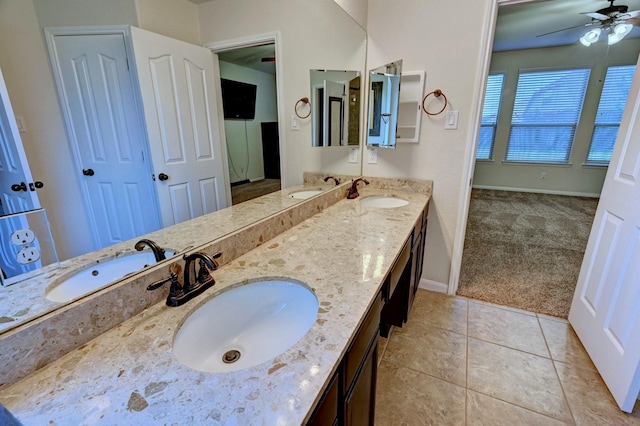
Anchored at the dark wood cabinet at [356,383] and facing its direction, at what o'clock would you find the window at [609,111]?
The window is roughly at 10 o'clock from the dark wood cabinet.

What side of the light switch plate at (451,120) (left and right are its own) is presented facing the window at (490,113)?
back

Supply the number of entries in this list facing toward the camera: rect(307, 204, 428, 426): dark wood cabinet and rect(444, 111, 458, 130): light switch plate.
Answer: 1

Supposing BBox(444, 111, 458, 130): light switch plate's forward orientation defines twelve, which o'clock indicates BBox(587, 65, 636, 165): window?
The window is roughly at 7 o'clock from the light switch plate.

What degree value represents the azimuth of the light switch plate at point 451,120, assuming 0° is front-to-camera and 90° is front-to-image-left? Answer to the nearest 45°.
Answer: approximately 0°

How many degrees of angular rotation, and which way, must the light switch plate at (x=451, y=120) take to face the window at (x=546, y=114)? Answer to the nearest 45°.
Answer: approximately 180°

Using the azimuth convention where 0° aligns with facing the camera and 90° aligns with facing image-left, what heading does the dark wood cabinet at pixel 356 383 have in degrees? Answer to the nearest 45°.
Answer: approximately 270°

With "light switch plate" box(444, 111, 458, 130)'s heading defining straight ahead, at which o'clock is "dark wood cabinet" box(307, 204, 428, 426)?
The dark wood cabinet is roughly at 12 o'clock from the light switch plate.

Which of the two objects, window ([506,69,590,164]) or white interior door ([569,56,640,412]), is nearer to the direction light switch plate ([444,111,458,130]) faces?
the white interior door

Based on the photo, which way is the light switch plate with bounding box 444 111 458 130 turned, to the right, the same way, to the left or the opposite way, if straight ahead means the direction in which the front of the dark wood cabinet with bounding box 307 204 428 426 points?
to the right
